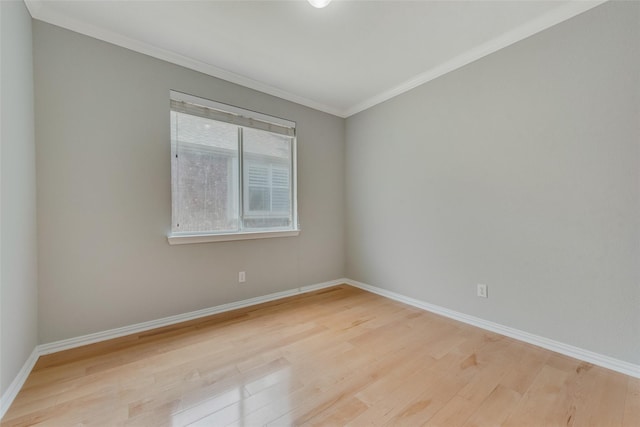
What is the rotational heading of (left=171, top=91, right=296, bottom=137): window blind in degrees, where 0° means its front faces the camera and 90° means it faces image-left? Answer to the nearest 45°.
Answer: approximately 315°
